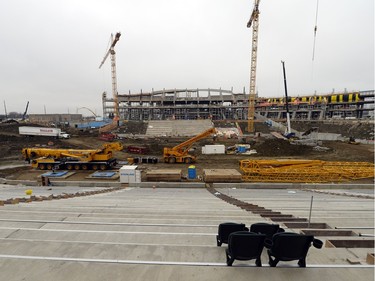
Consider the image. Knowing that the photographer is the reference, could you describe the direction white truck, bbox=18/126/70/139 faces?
facing to the right of the viewer

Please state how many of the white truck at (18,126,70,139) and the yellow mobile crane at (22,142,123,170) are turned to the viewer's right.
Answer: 1

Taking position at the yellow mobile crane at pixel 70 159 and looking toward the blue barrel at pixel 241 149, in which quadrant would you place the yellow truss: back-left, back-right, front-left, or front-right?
front-right

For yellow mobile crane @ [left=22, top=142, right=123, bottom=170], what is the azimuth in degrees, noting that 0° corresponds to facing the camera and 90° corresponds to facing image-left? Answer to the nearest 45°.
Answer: approximately 90°

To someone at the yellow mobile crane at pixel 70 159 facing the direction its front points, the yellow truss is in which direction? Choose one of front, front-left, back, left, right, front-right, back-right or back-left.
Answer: back-left

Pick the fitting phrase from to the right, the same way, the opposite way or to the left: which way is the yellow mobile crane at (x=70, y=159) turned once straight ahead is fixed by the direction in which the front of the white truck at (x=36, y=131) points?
the opposite way

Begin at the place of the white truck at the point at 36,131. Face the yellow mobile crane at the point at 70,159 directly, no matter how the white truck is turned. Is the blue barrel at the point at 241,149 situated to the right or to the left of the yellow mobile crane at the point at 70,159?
left

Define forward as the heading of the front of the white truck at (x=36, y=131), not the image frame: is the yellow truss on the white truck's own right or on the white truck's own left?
on the white truck's own right

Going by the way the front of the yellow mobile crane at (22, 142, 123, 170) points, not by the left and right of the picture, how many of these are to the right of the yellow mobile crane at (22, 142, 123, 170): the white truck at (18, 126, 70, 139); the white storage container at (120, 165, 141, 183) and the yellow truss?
1

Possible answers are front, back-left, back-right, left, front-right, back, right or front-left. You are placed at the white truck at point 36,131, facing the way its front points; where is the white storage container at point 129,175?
right

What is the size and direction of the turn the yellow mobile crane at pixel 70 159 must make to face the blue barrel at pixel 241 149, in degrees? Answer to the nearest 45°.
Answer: approximately 180°

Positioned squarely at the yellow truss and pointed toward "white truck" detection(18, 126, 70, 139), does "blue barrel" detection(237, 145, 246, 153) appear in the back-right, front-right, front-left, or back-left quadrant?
front-right
